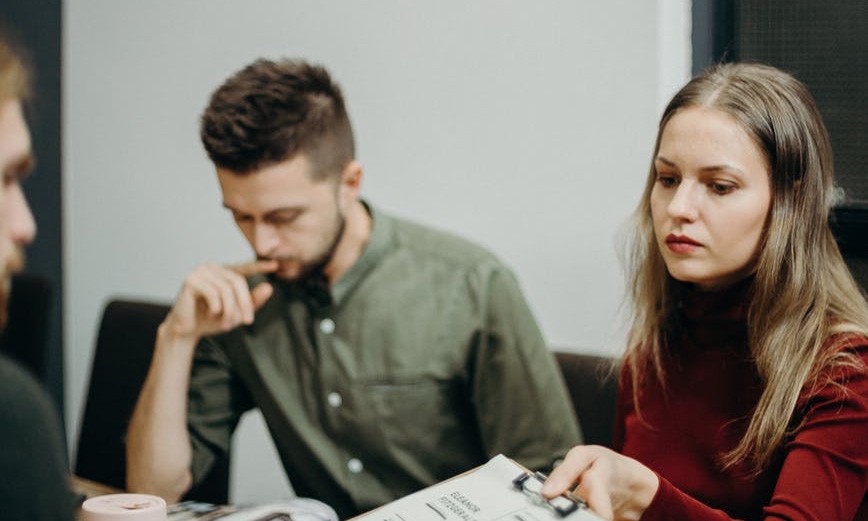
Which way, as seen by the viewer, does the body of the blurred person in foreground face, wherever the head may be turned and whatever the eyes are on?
to the viewer's right

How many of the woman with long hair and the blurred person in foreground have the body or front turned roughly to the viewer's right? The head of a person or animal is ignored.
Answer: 1

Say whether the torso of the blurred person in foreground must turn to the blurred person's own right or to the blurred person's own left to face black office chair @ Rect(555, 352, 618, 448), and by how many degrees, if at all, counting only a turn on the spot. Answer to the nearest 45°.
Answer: approximately 45° to the blurred person's own left

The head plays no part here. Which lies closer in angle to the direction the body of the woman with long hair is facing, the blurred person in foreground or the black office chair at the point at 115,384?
the blurred person in foreground

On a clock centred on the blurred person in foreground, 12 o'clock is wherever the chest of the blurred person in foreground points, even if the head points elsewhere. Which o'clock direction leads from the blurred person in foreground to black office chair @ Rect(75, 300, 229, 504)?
The black office chair is roughly at 9 o'clock from the blurred person in foreground.

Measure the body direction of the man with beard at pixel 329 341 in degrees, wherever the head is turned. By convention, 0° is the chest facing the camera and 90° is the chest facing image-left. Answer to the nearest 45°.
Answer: approximately 45°
